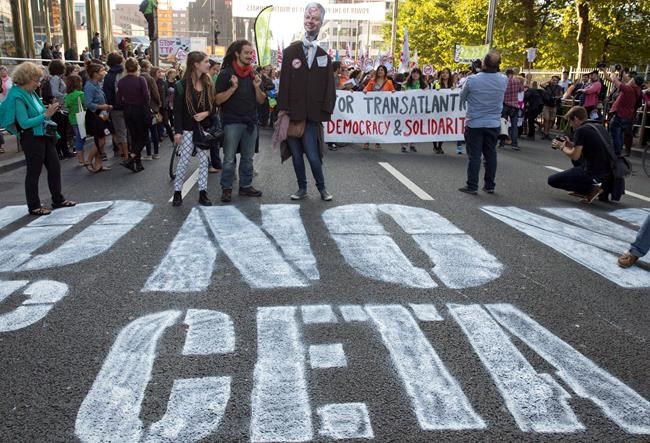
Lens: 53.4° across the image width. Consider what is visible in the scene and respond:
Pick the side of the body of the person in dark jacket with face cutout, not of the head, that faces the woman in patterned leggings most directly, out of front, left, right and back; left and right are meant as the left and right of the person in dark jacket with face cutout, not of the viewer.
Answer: right

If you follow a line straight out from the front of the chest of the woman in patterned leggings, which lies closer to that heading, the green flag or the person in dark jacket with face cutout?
the person in dark jacket with face cutout

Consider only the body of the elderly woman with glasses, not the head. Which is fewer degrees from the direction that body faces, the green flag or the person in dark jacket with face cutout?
the person in dark jacket with face cutout

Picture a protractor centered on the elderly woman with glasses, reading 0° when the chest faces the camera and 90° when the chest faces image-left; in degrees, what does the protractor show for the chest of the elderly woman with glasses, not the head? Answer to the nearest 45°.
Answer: approximately 315°

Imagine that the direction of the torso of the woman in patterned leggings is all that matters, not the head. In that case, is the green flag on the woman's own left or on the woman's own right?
on the woman's own left

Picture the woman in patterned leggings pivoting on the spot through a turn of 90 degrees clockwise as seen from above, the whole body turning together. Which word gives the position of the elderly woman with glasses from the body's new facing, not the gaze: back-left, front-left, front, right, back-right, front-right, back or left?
front-right

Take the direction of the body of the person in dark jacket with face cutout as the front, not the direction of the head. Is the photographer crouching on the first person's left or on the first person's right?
on the first person's left

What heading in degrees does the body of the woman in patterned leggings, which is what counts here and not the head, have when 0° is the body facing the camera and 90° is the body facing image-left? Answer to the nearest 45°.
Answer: approximately 315°
